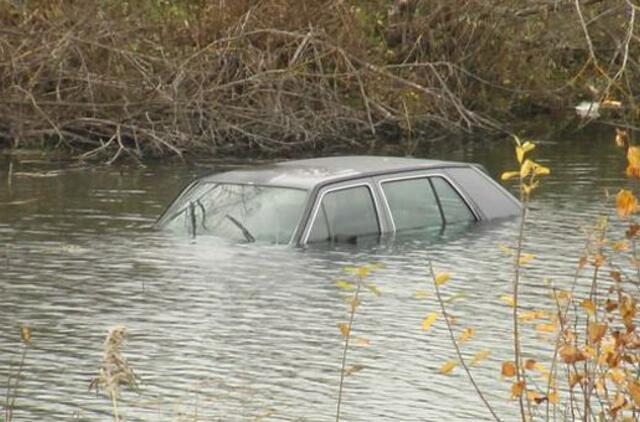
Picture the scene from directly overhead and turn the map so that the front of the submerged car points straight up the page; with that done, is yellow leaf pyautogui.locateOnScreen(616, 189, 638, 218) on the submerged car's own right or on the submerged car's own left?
on the submerged car's own left

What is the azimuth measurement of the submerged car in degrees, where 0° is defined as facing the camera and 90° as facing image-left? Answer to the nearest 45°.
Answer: approximately 45°
